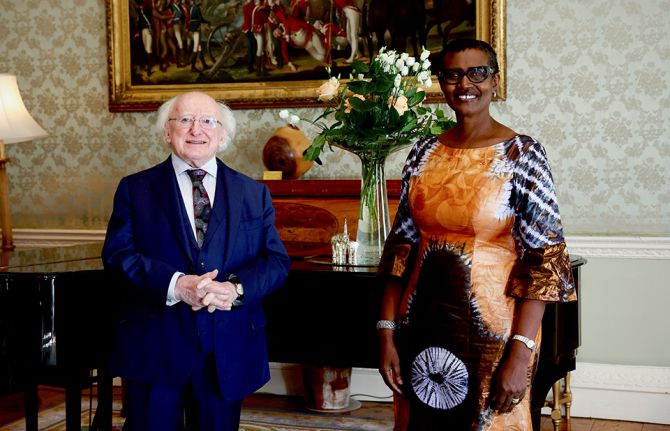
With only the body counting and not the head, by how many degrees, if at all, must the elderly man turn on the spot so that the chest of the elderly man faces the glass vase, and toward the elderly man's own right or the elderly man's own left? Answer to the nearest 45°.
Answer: approximately 135° to the elderly man's own left

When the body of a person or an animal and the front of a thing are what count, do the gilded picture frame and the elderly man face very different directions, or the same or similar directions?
same or similar directions

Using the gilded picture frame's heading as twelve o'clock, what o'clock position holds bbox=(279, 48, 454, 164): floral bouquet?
The floral bouquet is roughly at 11 o'clock from the gilded picture frame.

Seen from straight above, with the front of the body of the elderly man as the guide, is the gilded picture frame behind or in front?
behind

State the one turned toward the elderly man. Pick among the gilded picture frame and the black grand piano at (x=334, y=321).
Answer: the gilded picture frame

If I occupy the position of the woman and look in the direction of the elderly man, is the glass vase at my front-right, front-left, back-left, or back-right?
front-right

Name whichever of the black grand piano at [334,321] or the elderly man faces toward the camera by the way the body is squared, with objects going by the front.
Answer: the elderly man

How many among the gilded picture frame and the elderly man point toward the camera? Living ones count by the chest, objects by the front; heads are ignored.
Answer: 2

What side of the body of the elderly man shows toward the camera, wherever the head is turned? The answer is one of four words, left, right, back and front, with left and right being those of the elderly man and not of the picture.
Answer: front

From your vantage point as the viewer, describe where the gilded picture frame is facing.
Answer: facing the viewer

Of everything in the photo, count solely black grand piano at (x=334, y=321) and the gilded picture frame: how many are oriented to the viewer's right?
1

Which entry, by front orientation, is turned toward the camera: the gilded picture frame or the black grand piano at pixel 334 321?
the gilded picture frame
